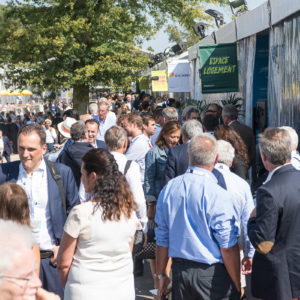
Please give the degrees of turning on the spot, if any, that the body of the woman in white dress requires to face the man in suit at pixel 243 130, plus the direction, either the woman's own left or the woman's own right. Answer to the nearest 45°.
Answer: approximately 90° to the woman's own right

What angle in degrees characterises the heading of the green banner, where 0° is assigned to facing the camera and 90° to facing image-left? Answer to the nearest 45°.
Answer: approximately 0°

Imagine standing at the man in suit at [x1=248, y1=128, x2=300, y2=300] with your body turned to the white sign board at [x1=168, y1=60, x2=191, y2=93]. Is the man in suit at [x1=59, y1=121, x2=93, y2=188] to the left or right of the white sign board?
left

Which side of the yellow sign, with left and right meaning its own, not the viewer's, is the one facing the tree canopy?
right

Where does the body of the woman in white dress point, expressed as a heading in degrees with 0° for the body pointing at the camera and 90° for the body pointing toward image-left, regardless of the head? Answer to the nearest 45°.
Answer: approximately 135°

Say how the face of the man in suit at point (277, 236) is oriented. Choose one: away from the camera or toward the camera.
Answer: away from the camera

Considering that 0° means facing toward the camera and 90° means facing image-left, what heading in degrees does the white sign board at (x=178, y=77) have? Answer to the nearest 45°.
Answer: approximately 0°

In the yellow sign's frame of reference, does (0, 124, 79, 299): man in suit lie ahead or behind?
ahead

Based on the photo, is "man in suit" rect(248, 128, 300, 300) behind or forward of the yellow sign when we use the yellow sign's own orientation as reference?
forward

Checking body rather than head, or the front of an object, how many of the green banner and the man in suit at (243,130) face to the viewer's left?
1

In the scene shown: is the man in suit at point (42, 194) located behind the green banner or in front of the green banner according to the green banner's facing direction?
in front
